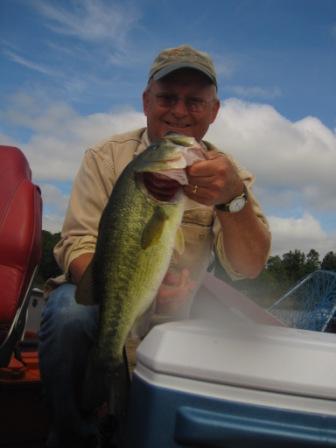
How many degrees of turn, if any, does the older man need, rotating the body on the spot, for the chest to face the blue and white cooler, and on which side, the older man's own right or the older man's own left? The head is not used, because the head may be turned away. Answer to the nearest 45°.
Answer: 0° — they already face it

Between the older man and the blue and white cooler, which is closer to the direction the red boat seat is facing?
the blue and white cooler

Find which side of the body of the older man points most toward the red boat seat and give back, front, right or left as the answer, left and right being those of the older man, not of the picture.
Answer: right

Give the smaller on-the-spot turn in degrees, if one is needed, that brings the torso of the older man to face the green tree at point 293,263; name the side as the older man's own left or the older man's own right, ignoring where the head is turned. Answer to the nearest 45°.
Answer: approximately 180°

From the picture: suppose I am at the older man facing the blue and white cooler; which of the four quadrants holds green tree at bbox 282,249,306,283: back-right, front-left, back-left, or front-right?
back-left

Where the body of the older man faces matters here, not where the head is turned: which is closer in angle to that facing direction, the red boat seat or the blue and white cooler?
the blue and white cooler

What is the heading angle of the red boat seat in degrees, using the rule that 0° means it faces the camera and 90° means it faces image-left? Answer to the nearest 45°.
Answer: approximately 45°

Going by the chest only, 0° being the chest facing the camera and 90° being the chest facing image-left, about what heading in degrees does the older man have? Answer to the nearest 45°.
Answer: approximately 0°
